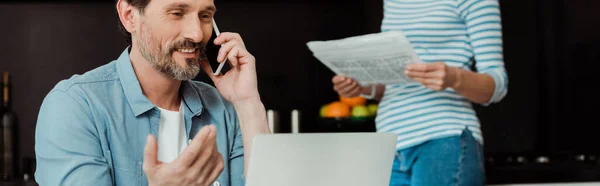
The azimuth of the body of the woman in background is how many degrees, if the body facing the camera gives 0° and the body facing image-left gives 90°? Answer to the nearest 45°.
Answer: approximately 45°

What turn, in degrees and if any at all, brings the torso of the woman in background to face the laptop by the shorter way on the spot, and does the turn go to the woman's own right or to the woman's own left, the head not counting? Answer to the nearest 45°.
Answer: approximately 45° to the woman's own left

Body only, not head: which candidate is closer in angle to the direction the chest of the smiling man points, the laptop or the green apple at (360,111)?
the laptop

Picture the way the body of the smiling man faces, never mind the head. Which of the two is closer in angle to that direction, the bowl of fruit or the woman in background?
the woman in background

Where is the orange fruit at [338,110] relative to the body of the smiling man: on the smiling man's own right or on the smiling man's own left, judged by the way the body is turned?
on the smiling man's own left

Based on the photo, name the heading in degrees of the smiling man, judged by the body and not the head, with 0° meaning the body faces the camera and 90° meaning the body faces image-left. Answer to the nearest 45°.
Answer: approximately 315°
